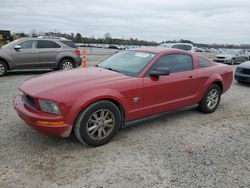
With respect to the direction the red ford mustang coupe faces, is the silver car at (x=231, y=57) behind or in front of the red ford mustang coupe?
behind

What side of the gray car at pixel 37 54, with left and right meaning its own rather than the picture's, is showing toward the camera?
left

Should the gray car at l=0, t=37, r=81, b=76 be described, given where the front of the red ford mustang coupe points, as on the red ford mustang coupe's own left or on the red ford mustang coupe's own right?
on the red ford mustang coupe's own right
